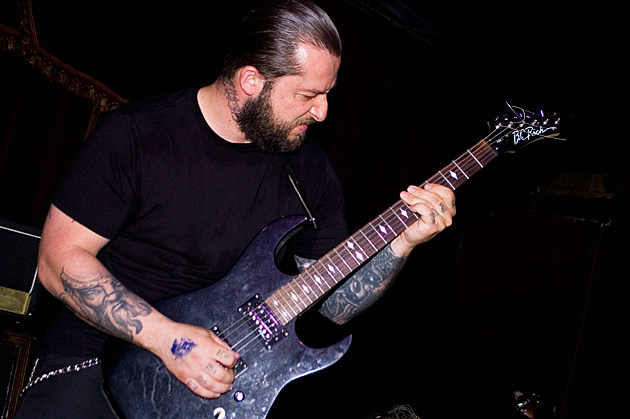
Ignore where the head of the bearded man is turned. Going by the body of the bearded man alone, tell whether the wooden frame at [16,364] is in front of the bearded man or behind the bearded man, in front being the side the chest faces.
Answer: behind

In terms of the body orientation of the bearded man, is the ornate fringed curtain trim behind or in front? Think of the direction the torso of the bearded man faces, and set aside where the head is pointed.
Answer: behind

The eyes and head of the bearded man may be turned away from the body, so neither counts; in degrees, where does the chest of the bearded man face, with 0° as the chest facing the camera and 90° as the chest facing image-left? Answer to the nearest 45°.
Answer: approximately 315°
